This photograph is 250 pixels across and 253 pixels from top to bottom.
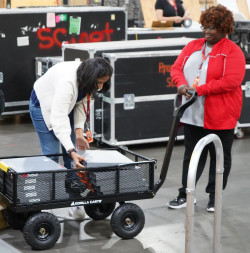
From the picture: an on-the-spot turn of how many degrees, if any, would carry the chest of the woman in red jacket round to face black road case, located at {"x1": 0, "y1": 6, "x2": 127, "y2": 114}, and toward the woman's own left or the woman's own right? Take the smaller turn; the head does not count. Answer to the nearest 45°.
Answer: approximately 90° to the woman's own right

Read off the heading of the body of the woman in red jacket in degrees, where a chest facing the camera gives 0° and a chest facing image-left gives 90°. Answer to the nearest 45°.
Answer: approximately 45°

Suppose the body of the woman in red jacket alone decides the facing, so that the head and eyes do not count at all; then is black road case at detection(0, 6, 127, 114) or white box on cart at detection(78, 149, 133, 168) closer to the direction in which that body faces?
the white box on cart

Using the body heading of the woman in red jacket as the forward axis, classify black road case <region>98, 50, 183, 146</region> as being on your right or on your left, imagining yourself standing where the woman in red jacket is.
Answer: on your right

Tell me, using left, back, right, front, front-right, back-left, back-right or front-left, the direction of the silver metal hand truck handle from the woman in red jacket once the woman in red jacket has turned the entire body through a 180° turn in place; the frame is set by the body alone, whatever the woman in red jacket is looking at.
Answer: back-right

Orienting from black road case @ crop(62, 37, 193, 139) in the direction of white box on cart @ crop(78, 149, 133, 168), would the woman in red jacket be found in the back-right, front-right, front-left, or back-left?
front-left

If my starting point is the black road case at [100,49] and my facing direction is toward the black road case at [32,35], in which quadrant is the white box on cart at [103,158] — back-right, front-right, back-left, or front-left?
back-left

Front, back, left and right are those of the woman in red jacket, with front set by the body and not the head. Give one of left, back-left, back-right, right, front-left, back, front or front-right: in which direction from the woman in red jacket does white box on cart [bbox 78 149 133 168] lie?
front

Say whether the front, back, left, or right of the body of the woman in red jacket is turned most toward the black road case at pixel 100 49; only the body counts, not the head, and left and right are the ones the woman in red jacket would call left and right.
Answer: right
